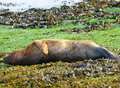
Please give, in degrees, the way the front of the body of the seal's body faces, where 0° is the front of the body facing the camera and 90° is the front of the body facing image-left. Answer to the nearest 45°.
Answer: approximately 90°
